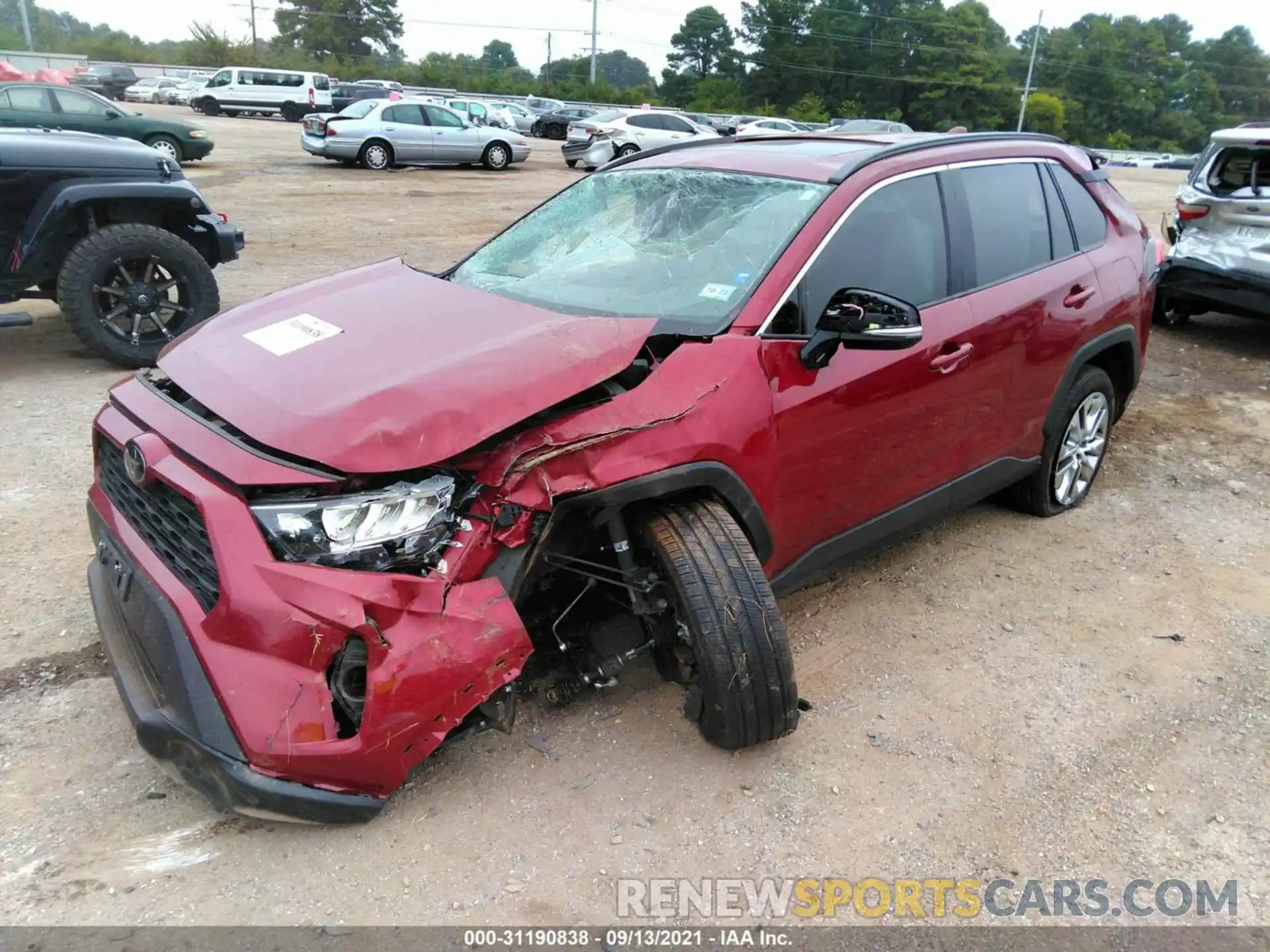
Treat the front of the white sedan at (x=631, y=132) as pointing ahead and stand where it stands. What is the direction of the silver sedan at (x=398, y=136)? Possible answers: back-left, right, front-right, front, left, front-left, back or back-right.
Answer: back

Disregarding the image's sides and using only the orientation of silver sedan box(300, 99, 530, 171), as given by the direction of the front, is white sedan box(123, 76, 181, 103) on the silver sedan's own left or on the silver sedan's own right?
on the silver sedan's own left

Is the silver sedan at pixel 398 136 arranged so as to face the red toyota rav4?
no

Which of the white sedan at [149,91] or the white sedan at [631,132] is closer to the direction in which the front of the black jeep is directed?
the white sedan at [631,132]

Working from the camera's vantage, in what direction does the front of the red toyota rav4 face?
facing the viewer and to the left of the viewer

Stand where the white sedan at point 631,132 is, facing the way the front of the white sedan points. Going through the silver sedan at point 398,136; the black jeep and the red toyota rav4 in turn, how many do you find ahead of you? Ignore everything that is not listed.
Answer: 0

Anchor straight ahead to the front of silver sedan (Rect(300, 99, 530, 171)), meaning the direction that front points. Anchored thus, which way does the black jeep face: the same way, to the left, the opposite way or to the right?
the same way

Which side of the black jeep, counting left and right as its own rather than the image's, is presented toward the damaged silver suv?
front

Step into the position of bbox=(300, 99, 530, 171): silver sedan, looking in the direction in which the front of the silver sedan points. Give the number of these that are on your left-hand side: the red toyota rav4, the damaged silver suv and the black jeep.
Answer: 0

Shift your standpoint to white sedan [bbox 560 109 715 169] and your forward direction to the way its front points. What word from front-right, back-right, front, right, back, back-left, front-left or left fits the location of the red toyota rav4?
back-right

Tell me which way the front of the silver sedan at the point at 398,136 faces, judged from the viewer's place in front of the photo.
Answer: facing to the right of the viewer

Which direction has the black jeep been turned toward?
to the viewer's right

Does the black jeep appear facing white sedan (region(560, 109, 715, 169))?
no

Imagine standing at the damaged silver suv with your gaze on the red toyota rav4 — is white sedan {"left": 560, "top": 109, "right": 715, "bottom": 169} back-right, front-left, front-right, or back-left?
back-right

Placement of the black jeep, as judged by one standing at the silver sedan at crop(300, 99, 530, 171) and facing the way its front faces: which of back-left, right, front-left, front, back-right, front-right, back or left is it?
right
